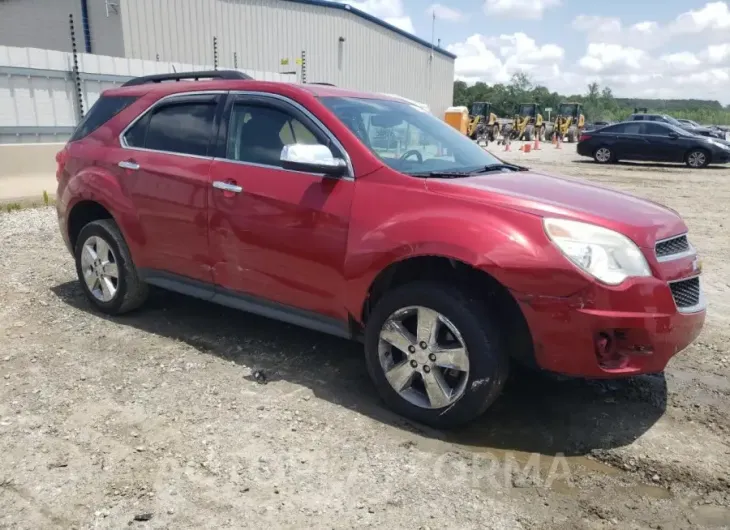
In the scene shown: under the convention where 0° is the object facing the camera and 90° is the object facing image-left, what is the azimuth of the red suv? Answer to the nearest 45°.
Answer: approximately 315°

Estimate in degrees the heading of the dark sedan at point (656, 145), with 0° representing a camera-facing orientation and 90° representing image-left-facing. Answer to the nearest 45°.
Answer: approximately 270°

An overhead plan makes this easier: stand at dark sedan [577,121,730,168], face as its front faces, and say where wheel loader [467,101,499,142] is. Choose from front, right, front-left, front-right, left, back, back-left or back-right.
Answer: back-left

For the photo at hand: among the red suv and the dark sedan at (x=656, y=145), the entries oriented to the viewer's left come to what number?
0

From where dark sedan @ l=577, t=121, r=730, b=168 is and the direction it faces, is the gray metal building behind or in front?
behind

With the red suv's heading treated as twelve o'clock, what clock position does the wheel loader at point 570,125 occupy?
The wheel loader is roughly at 8 o'clock from the red suv.

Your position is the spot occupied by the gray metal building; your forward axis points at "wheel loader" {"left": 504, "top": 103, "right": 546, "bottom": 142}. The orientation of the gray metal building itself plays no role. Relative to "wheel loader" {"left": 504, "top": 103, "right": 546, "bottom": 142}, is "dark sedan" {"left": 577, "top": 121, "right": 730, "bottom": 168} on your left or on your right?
right

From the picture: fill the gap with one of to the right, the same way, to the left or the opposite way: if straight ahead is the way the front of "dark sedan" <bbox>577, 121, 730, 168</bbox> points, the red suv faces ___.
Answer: the same way

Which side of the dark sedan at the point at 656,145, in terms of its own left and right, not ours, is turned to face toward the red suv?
right

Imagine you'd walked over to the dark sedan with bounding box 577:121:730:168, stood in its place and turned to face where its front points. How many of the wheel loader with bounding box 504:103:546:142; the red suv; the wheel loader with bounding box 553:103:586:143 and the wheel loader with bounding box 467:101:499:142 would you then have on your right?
1

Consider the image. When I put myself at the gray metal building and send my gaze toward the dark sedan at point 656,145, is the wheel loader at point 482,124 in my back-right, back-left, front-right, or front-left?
front-left

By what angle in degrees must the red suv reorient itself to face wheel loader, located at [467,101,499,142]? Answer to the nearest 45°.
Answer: approximately 135° to its left
